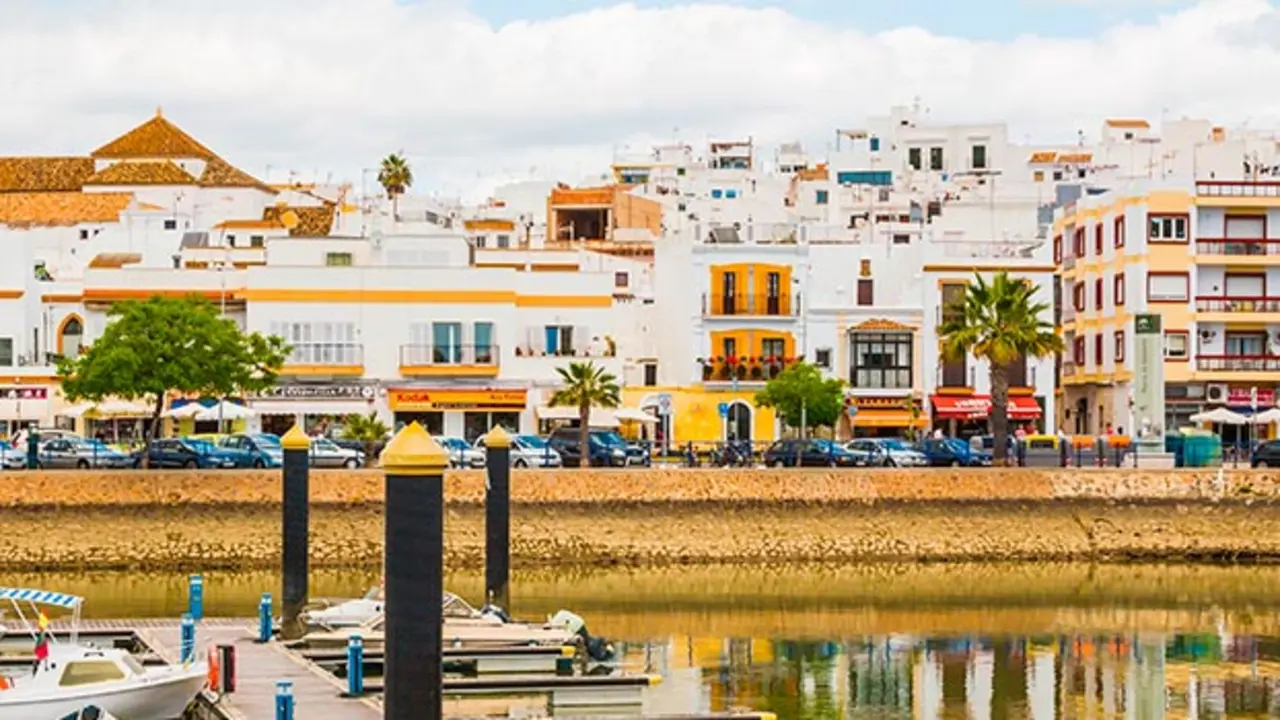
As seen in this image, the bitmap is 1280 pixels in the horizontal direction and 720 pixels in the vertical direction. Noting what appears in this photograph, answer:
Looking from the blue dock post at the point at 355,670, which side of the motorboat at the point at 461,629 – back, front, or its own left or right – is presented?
left

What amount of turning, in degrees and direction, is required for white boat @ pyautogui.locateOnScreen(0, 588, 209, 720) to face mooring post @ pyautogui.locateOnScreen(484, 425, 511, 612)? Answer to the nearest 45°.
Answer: approximately 45° to its left

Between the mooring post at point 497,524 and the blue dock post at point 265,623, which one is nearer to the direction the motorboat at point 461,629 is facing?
the blue dock post

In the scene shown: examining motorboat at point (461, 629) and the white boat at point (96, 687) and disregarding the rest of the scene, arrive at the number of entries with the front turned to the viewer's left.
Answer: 1

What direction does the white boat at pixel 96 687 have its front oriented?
to the viewer's right

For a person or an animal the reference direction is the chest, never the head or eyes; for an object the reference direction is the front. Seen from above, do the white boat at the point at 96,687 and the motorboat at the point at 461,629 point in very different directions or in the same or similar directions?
very different directions

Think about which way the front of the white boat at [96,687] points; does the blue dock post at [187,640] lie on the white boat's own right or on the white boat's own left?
on the white boat's own left

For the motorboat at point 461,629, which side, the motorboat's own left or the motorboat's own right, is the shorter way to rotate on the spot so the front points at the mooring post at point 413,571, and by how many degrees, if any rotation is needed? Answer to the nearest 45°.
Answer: approximately 90° to the motorboat's own left

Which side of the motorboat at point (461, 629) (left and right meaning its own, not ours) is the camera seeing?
left
